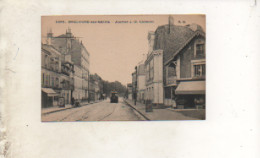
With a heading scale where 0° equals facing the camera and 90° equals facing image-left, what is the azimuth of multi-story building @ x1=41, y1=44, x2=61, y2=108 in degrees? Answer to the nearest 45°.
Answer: approximately 315°

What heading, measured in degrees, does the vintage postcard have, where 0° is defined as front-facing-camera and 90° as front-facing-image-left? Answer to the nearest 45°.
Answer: approximately 0°

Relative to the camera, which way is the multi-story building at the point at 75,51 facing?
to the viewer's right
